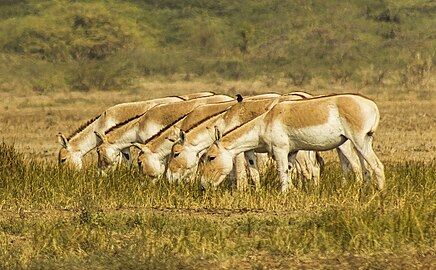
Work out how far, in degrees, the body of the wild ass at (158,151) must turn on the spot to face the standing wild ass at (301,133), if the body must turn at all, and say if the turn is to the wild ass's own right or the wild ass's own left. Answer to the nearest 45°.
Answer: approximately 135° to the wild ass's own left

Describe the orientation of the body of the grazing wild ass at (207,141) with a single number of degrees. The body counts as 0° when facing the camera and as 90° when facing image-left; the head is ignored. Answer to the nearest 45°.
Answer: approximately 90°

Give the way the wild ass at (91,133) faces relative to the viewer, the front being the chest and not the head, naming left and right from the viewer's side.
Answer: facing to the left of the viewer

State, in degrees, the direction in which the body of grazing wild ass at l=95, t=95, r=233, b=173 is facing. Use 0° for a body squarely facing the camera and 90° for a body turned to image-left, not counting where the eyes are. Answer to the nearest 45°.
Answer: approximately 90°

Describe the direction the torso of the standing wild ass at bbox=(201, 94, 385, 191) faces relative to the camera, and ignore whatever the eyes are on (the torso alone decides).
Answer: to the viewer's left

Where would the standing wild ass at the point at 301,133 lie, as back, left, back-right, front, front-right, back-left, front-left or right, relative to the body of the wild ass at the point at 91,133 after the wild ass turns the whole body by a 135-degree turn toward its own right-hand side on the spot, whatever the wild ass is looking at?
right

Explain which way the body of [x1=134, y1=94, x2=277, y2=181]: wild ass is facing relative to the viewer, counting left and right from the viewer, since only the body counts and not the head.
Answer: facing to the left of the viewer
